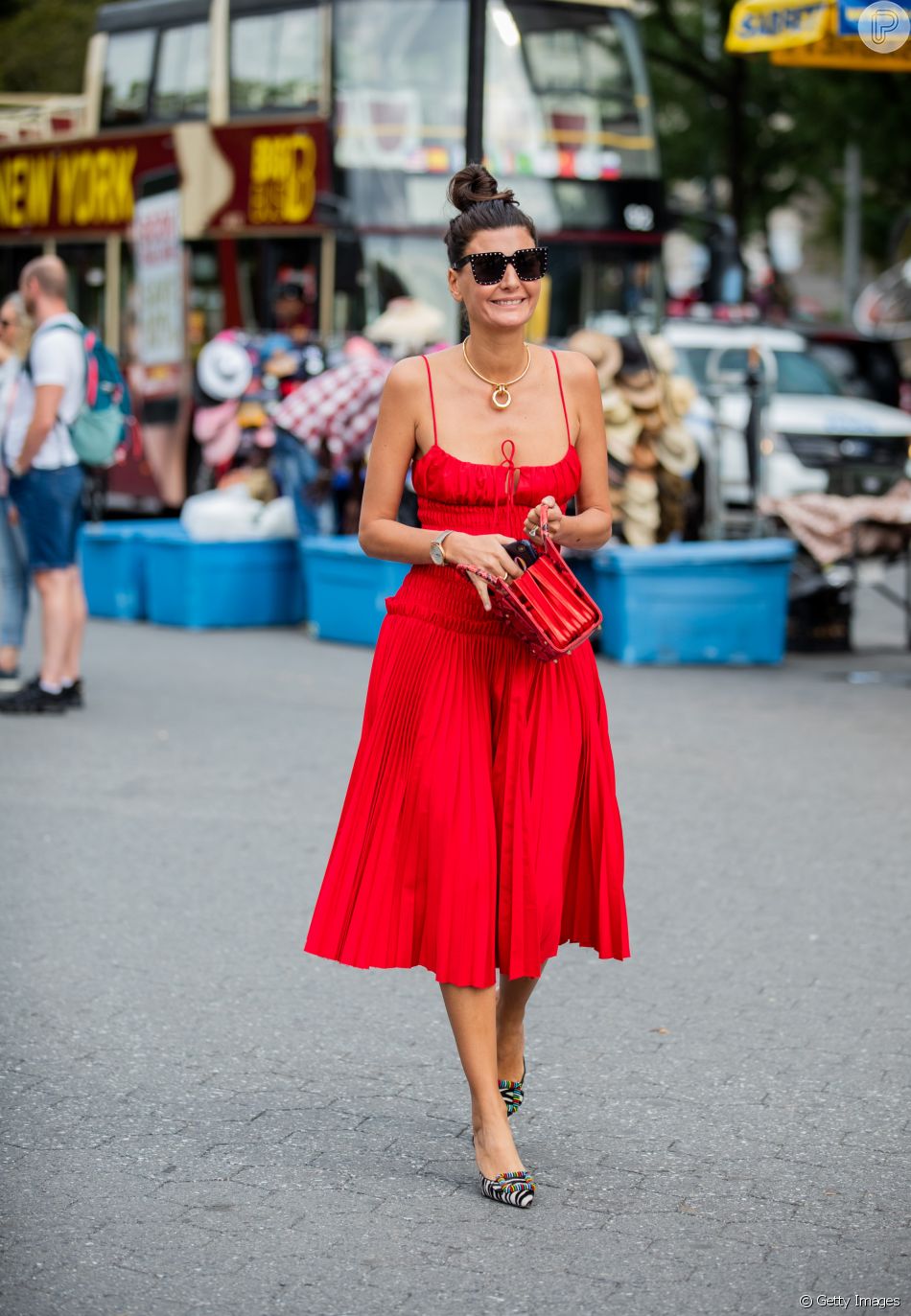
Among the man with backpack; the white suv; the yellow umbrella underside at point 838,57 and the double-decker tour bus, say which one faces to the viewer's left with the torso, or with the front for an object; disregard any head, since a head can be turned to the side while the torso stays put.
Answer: the man with backpack

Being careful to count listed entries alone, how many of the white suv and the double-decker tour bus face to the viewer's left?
0

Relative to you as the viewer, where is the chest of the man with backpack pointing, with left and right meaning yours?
facing to the left of the viewer

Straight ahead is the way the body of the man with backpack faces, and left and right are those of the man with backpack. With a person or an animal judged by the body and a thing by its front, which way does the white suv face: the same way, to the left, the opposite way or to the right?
to the left

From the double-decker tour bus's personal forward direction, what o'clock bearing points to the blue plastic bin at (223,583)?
The blue plastic bin is roughly at 2 o'clock from the double-decker tour bus.

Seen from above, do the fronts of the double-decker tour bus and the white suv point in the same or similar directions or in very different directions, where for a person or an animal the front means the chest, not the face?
same or similar directions

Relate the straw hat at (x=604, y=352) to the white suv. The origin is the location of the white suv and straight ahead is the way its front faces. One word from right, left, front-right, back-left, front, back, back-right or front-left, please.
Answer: front-right

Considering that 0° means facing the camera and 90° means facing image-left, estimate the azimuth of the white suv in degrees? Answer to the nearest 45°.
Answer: approximately 315°
